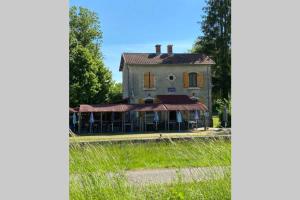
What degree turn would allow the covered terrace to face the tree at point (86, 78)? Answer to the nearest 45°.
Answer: approximately 135° to its right

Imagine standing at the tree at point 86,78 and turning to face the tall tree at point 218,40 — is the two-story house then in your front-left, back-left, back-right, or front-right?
front-right

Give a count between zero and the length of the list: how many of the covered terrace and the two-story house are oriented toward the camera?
2

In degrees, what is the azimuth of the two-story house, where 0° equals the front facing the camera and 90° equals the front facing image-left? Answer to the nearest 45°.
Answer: approximately 0°

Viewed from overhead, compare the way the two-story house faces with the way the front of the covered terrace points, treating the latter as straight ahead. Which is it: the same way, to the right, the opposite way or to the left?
the same way

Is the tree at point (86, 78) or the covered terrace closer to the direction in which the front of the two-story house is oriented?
the covered terrace

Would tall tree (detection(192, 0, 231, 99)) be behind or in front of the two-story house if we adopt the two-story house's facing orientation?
behind

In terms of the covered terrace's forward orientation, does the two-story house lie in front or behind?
behind

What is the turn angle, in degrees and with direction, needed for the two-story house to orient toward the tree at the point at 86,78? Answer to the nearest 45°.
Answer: approximately 90° to its right

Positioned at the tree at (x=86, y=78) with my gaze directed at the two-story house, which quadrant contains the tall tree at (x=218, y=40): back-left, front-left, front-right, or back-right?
front-left

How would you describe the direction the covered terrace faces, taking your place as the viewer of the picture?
facing the viewer

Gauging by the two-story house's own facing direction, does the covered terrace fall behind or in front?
in front

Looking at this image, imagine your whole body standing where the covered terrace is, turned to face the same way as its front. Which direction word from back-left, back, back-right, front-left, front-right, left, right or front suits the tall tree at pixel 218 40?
back-left

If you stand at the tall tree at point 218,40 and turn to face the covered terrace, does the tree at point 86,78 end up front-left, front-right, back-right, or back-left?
front-right
